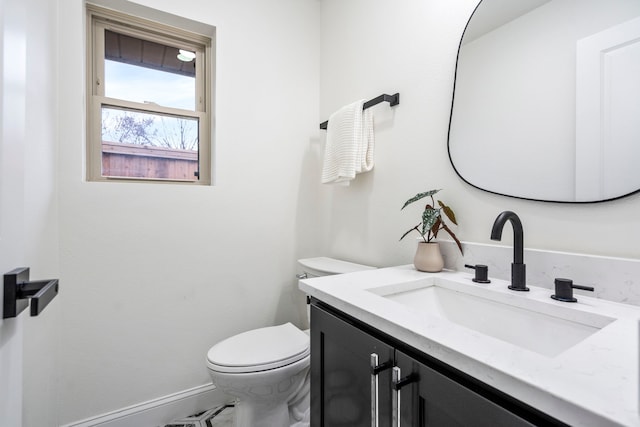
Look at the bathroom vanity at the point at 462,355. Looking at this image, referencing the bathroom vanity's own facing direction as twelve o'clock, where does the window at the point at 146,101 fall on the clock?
The window is roughly at 2 o'clock from the bathroom vanity.

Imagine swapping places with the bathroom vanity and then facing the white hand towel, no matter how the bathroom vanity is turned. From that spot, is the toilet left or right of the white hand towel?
left

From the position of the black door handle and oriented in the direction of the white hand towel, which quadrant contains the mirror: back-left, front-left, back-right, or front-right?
front-right

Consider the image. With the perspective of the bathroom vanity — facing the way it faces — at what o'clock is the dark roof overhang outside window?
The dark roof overhang outside window is roughly at 2 o'clock from the bathroom vanity.

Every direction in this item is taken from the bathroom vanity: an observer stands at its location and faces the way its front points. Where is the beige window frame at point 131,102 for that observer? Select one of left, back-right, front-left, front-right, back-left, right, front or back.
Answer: front-right

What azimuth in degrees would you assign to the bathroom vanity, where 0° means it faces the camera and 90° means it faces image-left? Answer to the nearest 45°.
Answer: approximately 45°

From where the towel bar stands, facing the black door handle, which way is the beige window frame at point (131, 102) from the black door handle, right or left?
right
